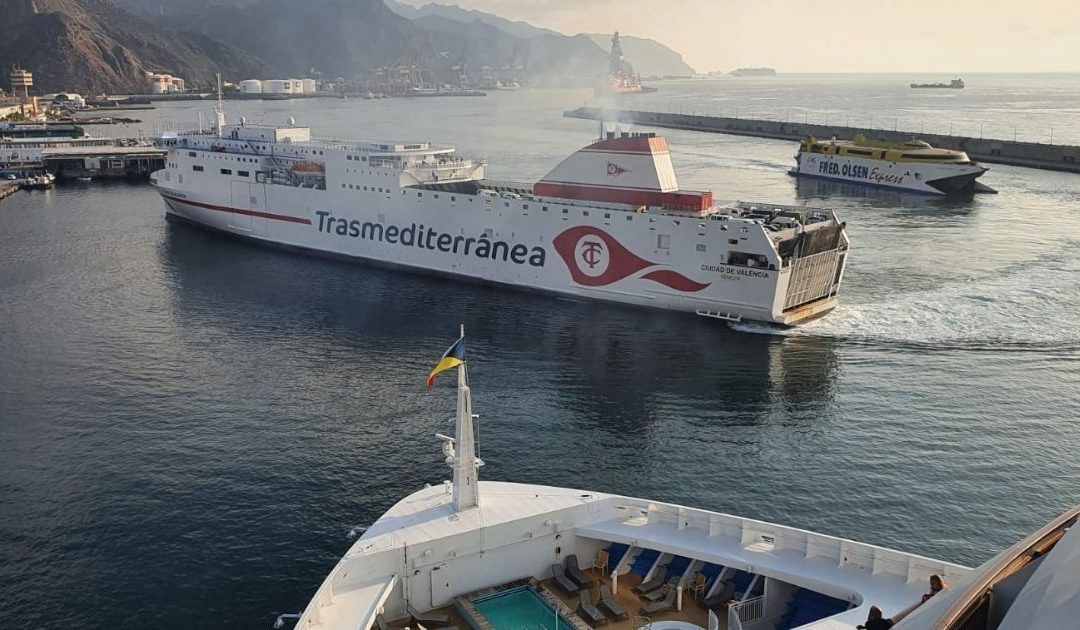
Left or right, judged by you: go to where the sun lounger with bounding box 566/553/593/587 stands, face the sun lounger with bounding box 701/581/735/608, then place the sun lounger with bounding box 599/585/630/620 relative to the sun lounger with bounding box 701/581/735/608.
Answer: right

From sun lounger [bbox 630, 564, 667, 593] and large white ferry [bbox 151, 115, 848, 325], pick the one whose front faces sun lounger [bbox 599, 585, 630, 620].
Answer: sun lounger [bbox 630, 564, 667, 593]

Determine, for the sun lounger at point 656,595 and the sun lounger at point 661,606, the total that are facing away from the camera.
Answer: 0

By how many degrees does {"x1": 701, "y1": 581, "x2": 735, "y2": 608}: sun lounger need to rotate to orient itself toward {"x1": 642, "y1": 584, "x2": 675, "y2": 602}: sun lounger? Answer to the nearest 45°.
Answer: approximately 45° to its right
